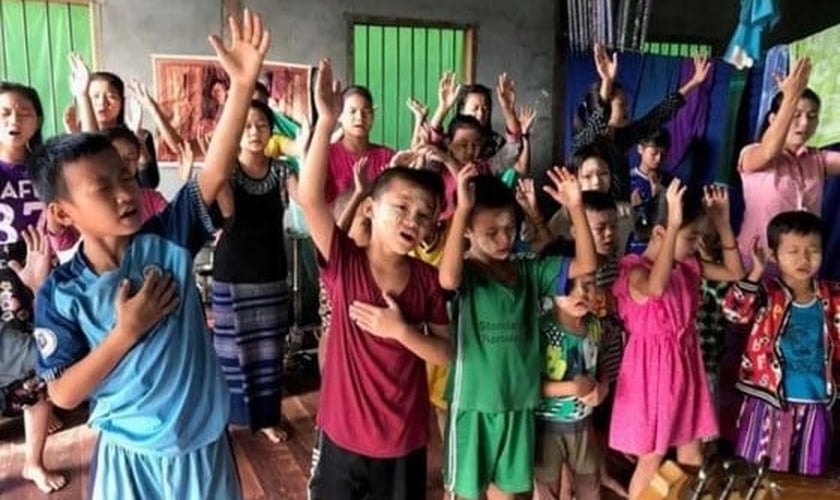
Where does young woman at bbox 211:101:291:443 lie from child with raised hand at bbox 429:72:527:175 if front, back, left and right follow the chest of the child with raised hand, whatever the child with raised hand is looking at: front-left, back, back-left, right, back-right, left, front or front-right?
front-right

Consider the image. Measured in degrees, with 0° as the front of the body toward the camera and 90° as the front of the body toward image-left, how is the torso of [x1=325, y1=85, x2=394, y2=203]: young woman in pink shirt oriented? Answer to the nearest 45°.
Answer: approximately 0°

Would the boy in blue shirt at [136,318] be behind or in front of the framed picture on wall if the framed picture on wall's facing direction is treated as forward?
in front

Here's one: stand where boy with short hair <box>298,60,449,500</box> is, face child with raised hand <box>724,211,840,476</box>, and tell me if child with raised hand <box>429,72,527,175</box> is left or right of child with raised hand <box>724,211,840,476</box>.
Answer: left

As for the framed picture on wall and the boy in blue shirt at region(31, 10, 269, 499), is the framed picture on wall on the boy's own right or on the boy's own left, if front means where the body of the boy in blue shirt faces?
on the boy's own left

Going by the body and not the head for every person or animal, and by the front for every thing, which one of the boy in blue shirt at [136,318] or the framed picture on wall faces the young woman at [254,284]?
the framed picture on wall

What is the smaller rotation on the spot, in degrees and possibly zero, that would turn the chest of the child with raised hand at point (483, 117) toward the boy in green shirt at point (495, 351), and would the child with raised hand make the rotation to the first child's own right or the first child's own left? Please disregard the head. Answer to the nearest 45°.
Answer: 0° — they already face them

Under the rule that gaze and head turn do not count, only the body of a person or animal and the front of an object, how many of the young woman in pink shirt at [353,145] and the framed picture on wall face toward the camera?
2

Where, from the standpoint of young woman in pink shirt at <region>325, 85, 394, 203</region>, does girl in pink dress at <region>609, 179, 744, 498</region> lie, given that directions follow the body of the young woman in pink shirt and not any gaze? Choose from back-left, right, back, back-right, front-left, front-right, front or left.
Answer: front-left
